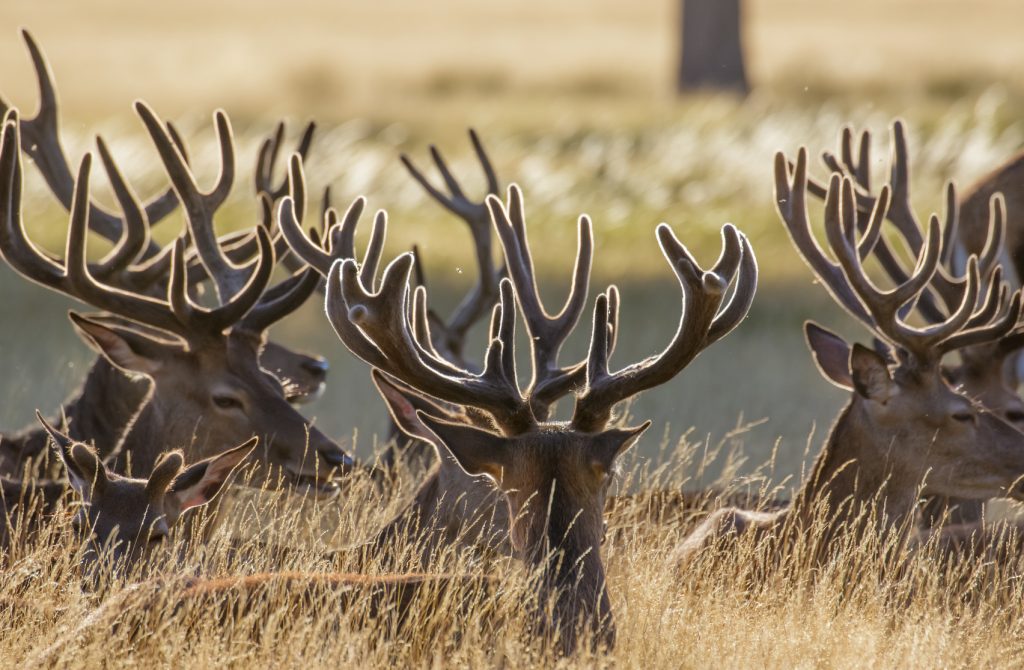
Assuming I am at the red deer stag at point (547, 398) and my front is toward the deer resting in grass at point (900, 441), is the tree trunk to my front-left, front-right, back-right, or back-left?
front-left

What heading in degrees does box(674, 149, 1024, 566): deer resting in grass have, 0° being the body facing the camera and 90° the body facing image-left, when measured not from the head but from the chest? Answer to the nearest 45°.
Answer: approximately 270°

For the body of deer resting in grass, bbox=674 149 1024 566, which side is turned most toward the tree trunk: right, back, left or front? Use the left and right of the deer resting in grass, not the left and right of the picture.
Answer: left

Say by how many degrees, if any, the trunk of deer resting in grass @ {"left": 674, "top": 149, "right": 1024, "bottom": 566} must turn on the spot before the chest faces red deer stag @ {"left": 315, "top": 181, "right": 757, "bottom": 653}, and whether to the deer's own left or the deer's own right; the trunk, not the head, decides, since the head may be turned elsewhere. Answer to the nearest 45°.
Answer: approximately 135° to the deer's own right
